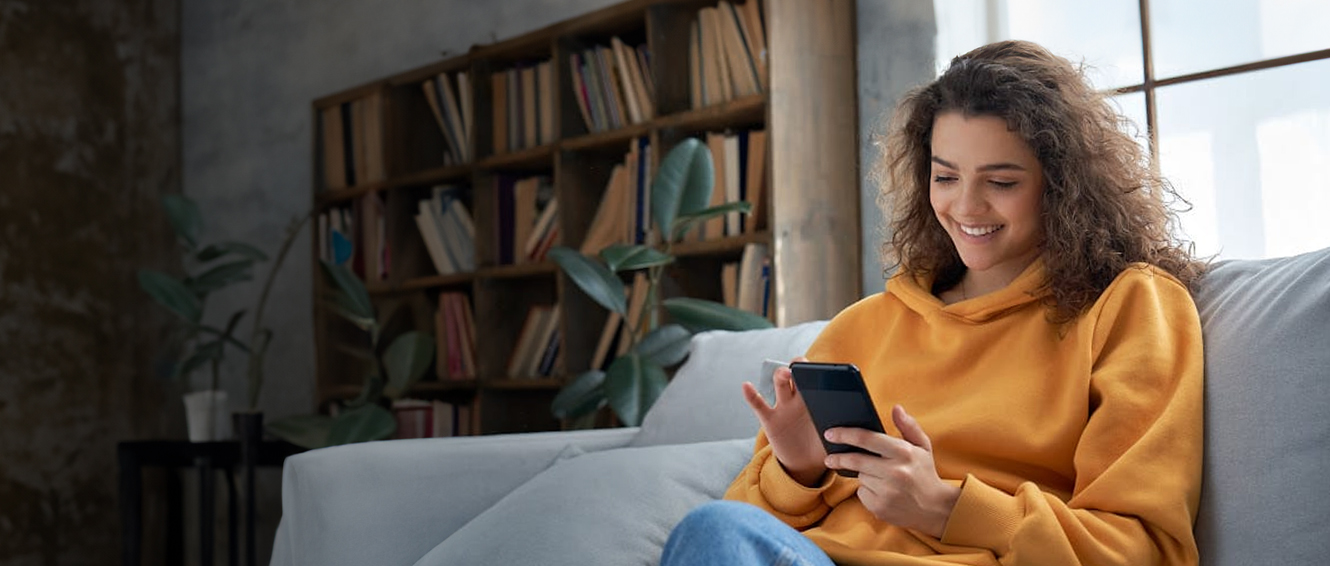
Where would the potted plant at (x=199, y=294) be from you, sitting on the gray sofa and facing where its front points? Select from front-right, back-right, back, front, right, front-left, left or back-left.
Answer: right

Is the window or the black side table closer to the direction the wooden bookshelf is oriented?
the black side table

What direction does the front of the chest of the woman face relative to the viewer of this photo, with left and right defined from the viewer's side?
facing the viewer and to the left of the viewer

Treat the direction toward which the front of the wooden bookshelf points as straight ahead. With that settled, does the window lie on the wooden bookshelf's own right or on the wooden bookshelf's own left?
on the wooden bookshelf's own left

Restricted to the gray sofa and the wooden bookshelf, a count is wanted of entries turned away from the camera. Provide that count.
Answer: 0

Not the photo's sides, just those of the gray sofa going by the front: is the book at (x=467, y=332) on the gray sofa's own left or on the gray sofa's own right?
on the gray sofa's own right

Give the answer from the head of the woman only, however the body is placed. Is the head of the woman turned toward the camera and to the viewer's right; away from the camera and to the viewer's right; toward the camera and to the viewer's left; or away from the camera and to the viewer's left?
toward the camera and to the viewer's left

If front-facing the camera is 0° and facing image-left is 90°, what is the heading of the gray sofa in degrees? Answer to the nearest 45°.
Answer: approximately 45°

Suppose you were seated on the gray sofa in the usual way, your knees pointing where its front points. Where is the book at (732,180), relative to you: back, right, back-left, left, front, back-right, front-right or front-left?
back-right

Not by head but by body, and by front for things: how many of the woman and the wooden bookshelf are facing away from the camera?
0
